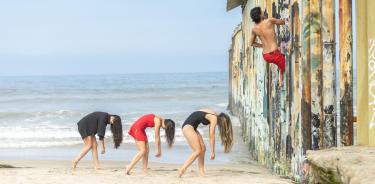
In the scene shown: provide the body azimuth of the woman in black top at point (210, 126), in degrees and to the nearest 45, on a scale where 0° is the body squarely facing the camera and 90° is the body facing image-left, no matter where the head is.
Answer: approximately 270°

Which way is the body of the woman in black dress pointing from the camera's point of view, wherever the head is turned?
to the viewer's right

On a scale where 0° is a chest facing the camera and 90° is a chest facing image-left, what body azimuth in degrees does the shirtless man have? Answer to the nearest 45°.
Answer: approximately 225°

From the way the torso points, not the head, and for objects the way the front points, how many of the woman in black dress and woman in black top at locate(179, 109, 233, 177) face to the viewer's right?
2

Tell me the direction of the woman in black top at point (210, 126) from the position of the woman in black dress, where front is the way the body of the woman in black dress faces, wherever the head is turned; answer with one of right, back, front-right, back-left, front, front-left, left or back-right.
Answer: front-right

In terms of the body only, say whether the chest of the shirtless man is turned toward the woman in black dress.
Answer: no

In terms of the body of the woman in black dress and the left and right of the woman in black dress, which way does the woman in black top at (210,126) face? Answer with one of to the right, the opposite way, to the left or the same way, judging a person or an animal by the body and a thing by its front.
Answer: the same way
